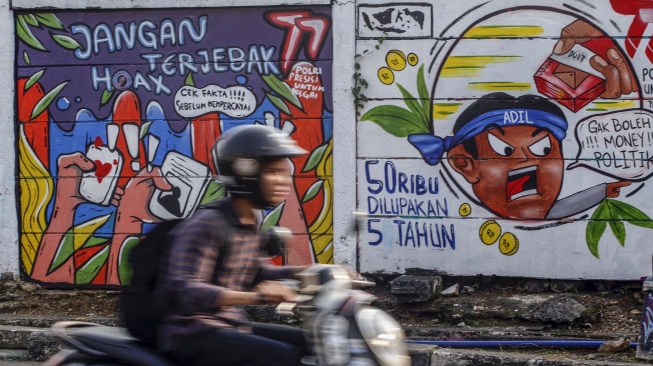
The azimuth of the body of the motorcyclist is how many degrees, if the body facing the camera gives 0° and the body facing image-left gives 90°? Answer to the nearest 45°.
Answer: approximately 270°

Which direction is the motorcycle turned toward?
to the viewer's right
